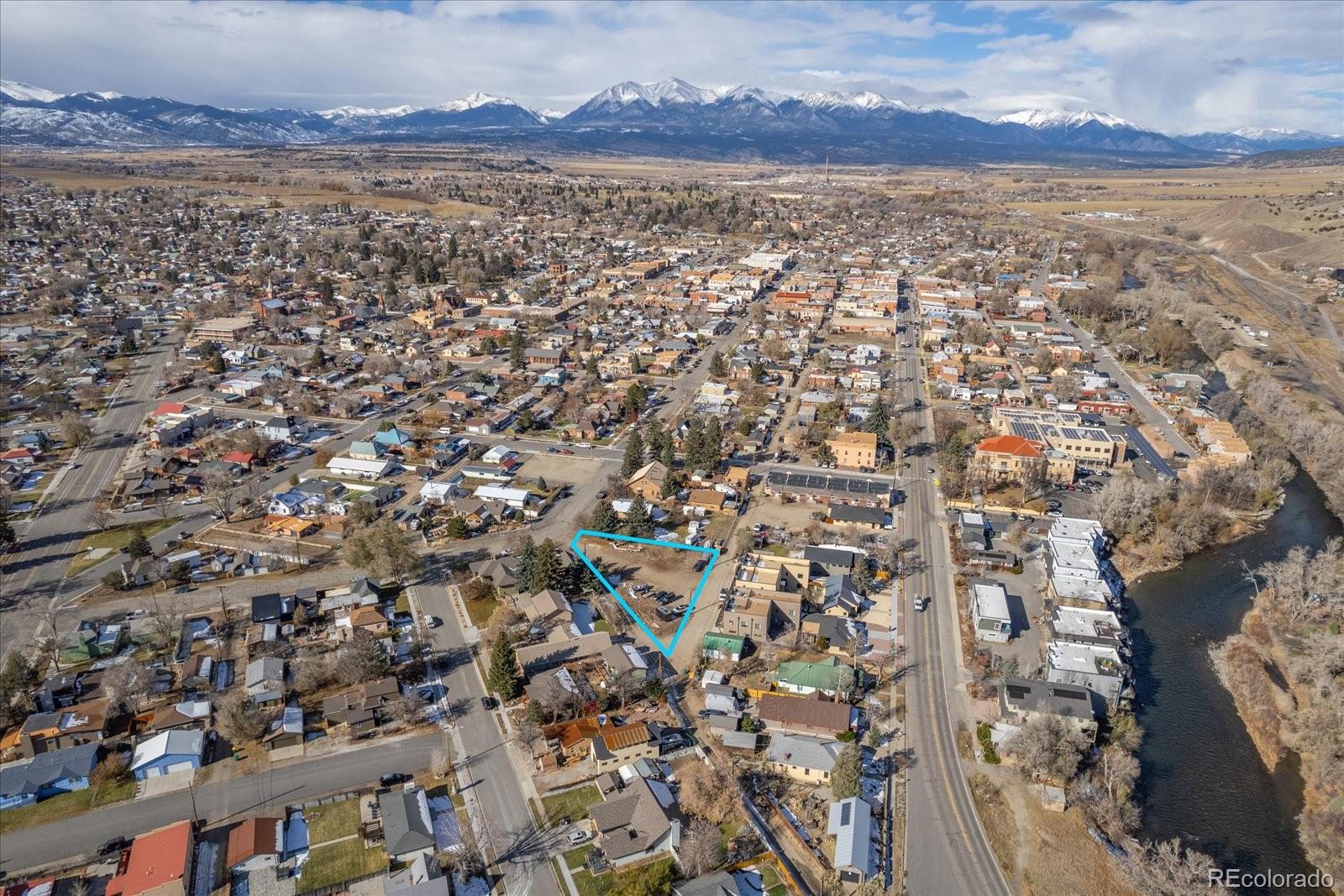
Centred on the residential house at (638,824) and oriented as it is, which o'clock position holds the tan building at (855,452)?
The tan building is roughly at 4 o'clock from the residential house.

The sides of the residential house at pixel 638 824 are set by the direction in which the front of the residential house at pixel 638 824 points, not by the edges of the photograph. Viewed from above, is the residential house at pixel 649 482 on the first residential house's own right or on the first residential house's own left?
on the first residential house's own right

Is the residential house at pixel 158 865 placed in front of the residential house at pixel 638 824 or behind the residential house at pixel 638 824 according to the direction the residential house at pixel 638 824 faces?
in front

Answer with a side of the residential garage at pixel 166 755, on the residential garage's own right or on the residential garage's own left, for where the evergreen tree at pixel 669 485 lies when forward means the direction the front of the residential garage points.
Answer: on the residential garage's own left

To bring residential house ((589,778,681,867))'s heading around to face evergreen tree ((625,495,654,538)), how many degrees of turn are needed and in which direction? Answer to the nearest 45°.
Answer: approximately 90° to its right

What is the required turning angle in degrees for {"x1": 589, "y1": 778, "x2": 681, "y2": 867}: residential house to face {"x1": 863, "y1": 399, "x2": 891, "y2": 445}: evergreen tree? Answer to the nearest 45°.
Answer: approximately 135° to its right

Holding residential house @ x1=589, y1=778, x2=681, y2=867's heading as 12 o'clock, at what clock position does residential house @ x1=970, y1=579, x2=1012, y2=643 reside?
residential house @ x1=970, y1=579, x2=1012, y2=643 is roughly at 5 o'clock from residential house @ x1=589, y1=778, x2=681, y2=867.

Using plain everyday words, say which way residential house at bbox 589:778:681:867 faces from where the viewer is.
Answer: facing to the left of the viewer

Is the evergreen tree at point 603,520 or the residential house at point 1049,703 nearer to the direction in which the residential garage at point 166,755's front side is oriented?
the residential house

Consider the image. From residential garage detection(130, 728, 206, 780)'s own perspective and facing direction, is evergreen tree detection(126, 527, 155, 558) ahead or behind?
behind

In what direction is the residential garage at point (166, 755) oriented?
toward the camera

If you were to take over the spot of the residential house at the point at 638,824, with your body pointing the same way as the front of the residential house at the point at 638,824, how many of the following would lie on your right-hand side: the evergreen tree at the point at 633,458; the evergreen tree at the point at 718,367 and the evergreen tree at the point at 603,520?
3

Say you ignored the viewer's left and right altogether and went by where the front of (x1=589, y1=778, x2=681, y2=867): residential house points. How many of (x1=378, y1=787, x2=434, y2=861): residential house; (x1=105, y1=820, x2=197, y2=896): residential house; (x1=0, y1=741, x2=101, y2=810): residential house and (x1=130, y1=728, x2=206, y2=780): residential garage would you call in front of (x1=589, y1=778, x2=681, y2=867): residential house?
4

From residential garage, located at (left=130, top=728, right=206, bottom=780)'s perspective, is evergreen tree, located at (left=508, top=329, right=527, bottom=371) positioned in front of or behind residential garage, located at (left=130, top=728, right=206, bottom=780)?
behind

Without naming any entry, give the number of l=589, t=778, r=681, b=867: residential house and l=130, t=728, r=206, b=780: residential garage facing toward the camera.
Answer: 1

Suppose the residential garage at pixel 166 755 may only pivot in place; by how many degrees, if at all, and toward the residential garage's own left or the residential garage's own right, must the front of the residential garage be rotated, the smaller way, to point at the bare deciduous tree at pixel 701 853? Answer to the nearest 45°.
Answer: approximately 45° to the residential garage's own left

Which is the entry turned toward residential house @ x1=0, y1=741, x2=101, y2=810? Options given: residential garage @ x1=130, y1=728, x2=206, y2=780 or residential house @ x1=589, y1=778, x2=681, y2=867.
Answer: residential house @ x1=589, y1=778, x2=681, y2=867

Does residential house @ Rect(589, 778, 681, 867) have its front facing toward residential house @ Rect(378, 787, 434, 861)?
yes

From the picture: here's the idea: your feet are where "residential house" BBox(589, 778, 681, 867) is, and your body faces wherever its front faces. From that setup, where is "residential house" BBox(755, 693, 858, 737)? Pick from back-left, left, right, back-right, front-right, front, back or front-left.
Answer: back-right
